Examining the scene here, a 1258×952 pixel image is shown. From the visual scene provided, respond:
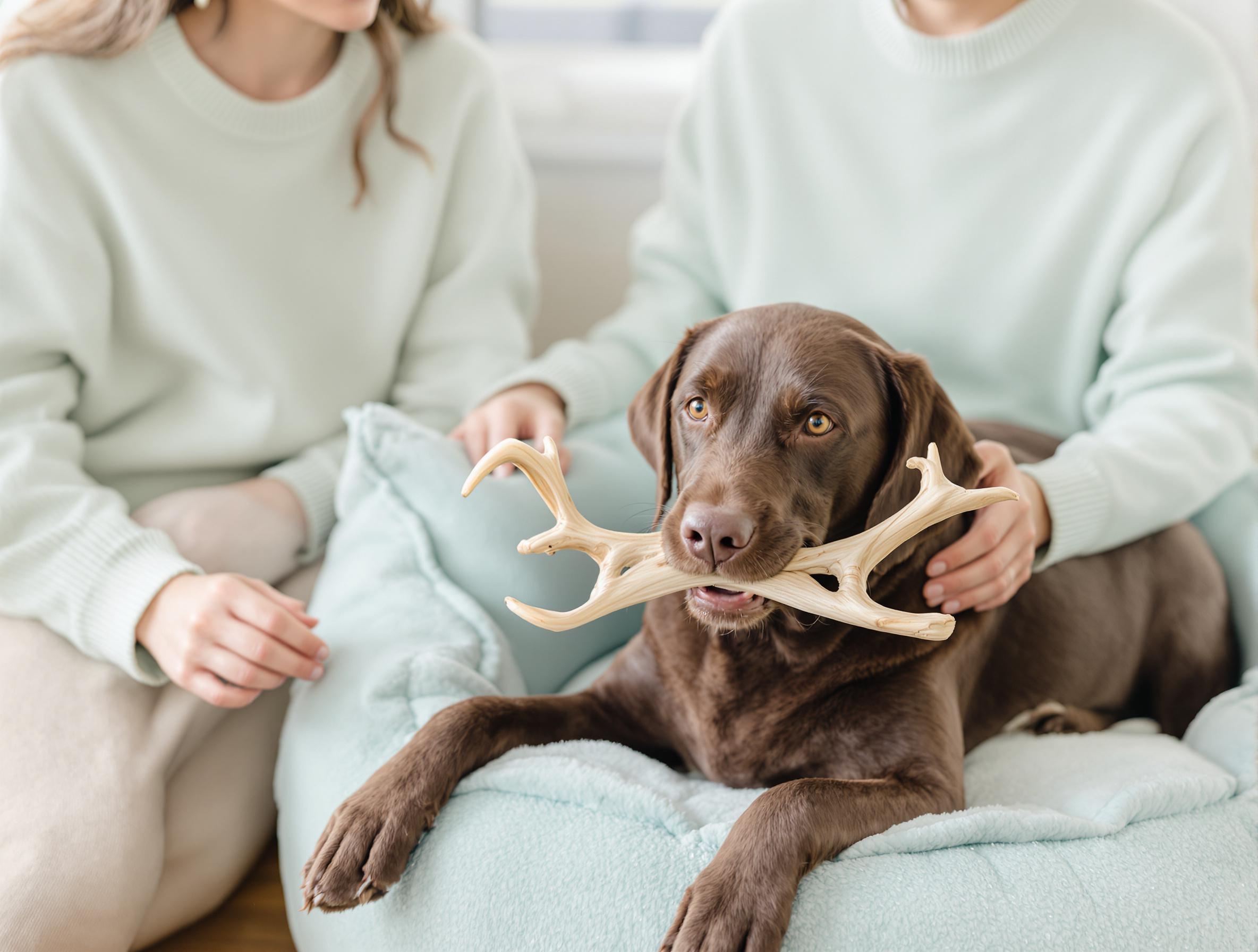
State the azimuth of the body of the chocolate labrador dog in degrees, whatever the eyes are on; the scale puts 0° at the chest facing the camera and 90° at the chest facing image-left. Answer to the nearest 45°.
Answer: approximately 45°
